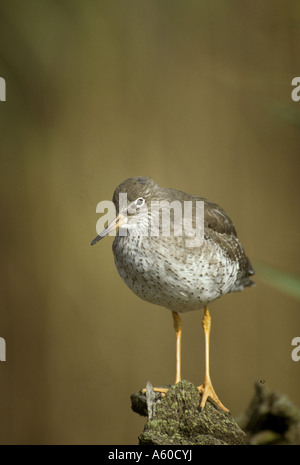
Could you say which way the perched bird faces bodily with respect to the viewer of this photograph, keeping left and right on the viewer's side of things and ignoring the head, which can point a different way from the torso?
facing the viewer and to the left of the viewer
